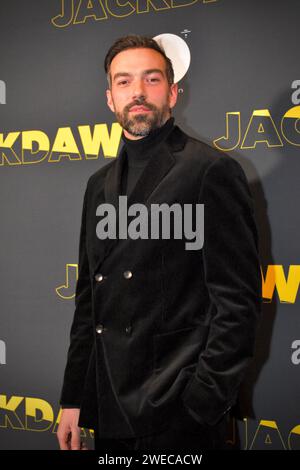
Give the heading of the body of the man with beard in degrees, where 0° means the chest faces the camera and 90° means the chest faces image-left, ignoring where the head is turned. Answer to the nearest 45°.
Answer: approximately 45°
